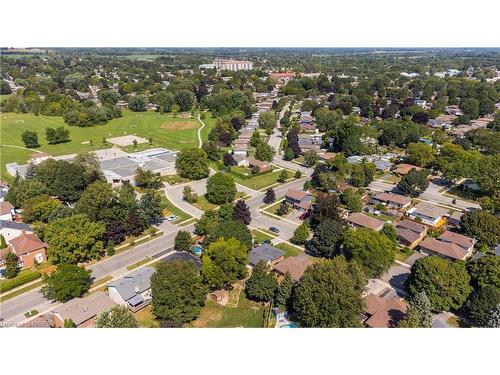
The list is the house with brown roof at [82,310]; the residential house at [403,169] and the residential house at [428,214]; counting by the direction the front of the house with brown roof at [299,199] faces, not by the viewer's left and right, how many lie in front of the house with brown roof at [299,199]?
1

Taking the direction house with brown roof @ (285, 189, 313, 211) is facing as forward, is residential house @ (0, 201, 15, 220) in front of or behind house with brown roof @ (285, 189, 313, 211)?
in front

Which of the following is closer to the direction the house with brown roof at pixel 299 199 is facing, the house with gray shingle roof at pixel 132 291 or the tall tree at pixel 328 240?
the house with gray shingle roof

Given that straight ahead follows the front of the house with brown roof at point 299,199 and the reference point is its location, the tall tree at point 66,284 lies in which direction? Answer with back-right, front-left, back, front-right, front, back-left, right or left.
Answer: front

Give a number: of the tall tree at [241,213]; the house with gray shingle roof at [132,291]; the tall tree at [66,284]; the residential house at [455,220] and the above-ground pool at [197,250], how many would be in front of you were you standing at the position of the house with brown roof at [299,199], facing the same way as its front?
4

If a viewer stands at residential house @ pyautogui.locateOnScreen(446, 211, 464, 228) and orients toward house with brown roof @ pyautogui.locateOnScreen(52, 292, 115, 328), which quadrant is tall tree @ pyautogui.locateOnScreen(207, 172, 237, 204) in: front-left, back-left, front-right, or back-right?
front-right

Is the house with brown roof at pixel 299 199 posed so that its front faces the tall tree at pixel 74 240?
yes

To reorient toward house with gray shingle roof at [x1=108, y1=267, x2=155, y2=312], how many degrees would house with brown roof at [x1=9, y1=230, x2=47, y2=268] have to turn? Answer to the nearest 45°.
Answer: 0° — it already faces it

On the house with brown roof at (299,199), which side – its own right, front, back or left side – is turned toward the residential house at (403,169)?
back

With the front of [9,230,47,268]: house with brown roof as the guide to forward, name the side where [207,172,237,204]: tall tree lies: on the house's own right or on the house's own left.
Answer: on the house's own left

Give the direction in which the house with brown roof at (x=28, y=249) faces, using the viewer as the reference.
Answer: facing the viewer and to the right of the viewer

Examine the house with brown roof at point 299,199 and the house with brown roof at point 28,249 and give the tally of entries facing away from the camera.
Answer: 0

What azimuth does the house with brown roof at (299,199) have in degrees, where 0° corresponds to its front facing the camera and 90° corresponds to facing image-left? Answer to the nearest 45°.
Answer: approximately 45°

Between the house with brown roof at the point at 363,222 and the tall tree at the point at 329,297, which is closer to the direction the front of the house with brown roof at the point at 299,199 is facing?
the tall tree

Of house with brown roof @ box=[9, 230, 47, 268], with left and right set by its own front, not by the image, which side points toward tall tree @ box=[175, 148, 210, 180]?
left

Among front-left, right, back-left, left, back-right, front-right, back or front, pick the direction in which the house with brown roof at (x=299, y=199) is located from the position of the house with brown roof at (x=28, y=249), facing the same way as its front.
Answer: front-left
